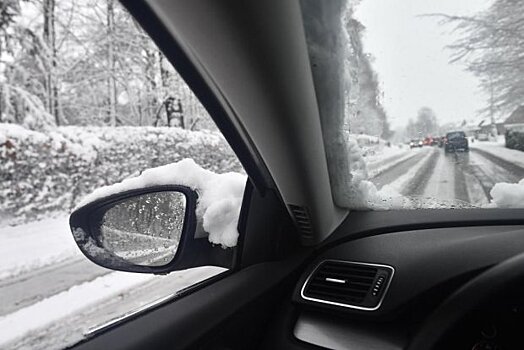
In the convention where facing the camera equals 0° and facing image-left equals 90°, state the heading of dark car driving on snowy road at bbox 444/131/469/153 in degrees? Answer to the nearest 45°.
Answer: approximately 180°
